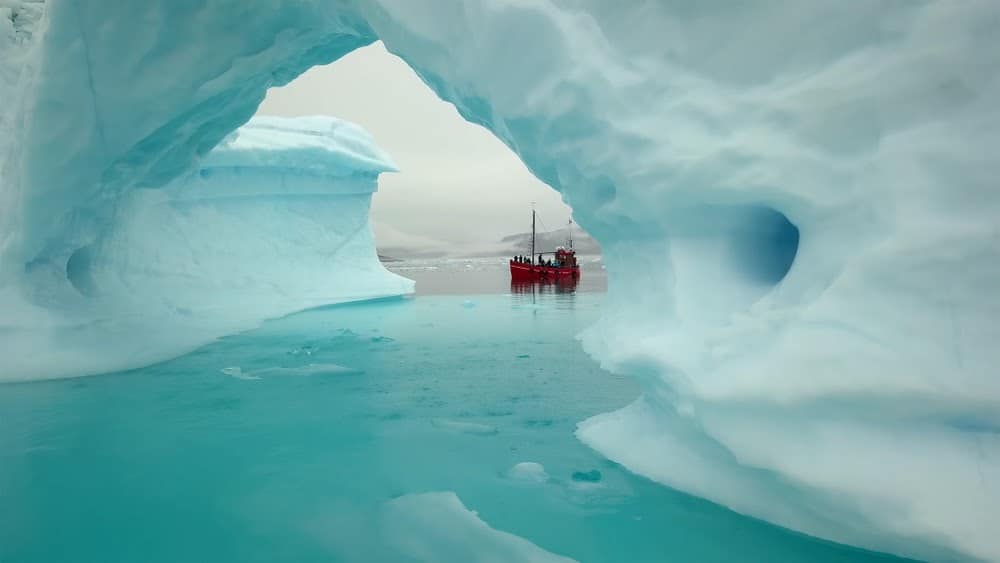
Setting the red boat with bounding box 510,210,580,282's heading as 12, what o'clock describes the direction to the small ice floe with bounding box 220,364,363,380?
The small ice floe is roughly at 9 o'clock from the red boat.

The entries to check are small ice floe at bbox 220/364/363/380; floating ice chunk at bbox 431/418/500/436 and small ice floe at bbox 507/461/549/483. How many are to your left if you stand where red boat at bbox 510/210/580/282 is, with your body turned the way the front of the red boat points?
3

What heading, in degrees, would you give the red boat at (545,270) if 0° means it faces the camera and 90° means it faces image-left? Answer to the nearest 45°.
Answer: approximately 90°

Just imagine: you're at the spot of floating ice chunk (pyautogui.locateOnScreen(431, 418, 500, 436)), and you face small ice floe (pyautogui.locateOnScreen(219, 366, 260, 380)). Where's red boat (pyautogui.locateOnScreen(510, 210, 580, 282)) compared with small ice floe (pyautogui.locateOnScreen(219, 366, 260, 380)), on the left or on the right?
right

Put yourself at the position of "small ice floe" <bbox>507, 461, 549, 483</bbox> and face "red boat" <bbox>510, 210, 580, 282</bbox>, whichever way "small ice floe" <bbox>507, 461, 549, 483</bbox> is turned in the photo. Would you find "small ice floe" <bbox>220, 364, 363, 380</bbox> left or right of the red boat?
left

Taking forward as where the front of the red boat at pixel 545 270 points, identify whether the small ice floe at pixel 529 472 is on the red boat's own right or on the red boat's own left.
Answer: on the red boat's own left

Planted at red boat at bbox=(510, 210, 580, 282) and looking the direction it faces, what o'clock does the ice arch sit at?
The ice arch is roughly at 9 o'clock from the red boat.

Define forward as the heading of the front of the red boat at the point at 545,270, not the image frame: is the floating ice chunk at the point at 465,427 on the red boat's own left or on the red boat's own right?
on the red boat's own left

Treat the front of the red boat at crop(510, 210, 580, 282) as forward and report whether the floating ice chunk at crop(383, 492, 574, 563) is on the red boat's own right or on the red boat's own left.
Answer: on the red boat's own left

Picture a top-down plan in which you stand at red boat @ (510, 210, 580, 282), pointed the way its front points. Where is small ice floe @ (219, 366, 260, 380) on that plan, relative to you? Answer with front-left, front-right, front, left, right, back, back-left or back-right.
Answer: left

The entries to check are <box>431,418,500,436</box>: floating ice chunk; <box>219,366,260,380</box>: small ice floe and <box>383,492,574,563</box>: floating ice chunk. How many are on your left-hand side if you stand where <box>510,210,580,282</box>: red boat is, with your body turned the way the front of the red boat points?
3
